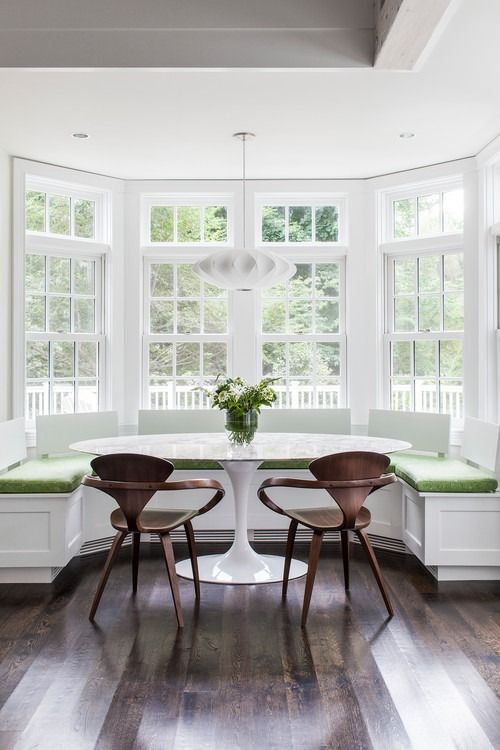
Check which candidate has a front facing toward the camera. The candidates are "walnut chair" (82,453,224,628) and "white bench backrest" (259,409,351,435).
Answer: the white bench backrest

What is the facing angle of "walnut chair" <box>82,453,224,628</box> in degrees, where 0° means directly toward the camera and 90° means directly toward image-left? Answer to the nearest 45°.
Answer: approximately 225°

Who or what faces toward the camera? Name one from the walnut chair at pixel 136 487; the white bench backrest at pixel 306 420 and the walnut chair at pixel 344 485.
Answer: the white bench backrest

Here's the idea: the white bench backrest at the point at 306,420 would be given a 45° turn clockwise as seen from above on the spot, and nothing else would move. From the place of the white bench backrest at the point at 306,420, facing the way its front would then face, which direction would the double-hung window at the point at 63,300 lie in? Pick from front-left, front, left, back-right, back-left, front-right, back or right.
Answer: front-right

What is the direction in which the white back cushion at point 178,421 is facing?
toward the camera

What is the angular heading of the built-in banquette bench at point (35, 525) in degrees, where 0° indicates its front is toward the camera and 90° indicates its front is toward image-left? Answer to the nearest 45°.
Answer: approximately 315°

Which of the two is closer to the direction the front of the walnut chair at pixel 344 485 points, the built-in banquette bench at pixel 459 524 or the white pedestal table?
the white pedestal table

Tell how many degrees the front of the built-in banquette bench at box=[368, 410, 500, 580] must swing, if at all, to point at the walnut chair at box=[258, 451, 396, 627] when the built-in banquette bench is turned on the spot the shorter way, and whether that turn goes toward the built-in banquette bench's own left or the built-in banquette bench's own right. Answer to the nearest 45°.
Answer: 0° — it already faces it

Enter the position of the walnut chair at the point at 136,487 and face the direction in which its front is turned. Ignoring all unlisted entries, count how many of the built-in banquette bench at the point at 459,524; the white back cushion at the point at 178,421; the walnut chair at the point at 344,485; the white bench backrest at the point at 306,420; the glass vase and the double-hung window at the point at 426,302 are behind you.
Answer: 0

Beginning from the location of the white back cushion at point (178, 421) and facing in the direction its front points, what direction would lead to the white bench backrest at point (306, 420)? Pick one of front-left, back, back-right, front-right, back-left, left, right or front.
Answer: left

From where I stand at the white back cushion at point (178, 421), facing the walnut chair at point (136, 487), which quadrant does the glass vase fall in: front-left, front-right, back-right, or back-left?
front-left

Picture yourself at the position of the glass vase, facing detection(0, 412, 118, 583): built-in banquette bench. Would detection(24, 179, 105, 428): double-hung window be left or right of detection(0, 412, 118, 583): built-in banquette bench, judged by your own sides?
right

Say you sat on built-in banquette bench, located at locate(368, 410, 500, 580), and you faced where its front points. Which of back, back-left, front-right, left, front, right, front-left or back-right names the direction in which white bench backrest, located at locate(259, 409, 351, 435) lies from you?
right

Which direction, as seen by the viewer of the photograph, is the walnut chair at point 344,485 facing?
facing away from the viewer and to the left of the viewer

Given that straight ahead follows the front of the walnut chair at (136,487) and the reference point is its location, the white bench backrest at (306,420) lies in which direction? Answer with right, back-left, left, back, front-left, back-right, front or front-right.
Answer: front

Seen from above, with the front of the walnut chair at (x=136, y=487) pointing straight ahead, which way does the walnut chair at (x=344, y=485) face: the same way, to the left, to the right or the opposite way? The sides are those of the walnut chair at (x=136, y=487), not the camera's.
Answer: to the left

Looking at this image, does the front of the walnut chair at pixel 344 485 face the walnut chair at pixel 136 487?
no

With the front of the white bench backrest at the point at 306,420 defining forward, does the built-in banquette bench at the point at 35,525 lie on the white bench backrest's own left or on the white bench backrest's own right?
on the white bench backrest's own right

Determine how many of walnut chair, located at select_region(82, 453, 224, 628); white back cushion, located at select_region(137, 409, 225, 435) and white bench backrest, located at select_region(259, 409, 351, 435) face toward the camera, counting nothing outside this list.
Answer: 2
